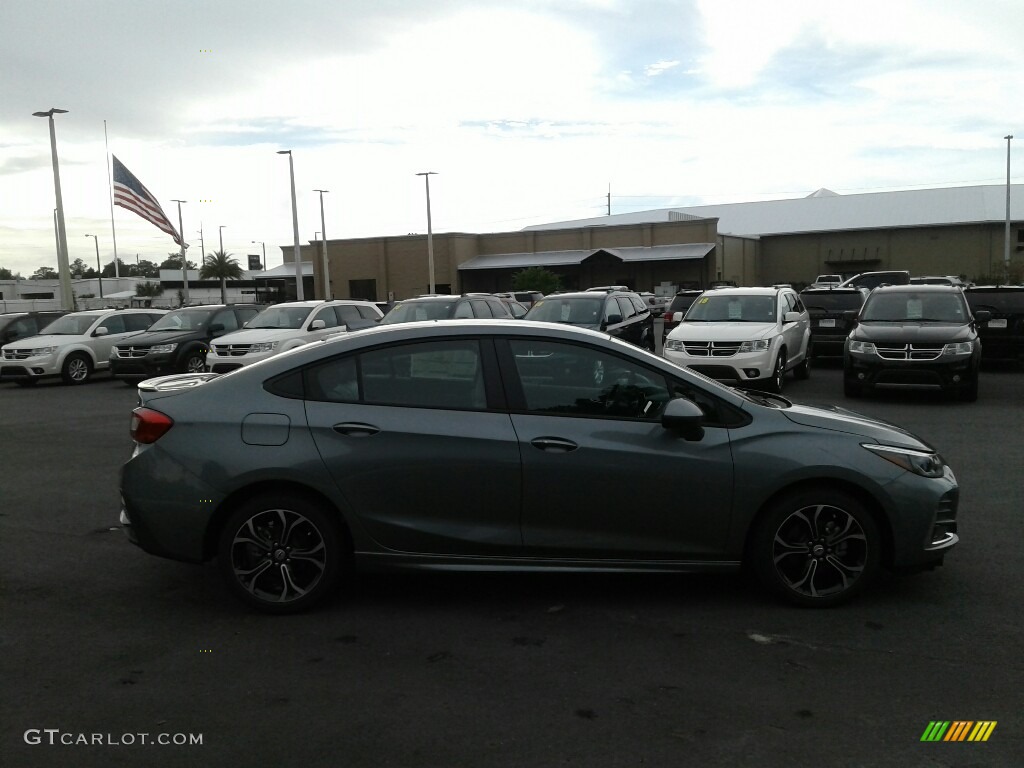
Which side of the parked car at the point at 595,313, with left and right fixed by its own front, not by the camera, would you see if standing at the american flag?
right

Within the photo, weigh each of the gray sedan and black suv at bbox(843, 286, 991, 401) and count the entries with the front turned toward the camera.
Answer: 1

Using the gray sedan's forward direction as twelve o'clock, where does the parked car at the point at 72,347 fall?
The parked car is roughly at 8 o'clock from the gray sedan.

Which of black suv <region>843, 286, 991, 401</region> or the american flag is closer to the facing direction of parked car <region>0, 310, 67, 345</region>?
the black suv

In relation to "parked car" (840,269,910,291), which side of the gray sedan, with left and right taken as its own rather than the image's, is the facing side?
left

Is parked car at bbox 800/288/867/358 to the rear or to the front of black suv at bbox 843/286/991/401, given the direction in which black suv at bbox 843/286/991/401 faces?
to the rear

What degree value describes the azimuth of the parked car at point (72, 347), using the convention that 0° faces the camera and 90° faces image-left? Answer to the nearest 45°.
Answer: approximately 45°

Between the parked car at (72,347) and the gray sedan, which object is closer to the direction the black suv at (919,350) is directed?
the gray sedan

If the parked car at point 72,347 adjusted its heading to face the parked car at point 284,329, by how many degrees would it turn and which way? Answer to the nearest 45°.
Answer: approximately 90° to its left

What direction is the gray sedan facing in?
to the viewer's right

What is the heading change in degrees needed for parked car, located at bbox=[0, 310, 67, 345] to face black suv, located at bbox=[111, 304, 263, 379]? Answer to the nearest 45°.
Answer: approximately 90° to its left

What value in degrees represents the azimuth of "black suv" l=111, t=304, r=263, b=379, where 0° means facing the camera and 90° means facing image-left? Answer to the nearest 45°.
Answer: approximately 45°

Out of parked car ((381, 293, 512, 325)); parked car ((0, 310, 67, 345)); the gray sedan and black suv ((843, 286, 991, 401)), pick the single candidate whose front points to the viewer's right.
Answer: the gray sedan
